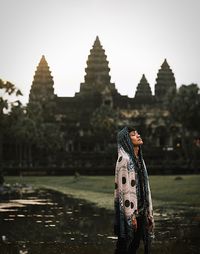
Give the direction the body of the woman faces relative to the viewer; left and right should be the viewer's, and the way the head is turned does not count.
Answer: facing the viewer and to the right of the viewer
